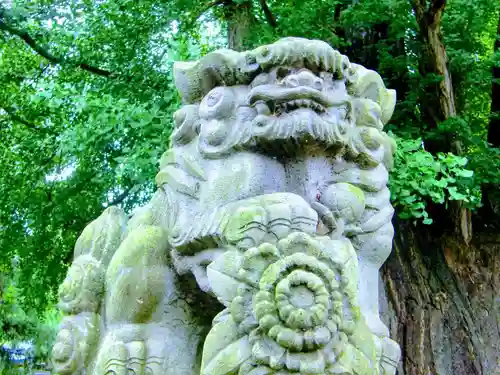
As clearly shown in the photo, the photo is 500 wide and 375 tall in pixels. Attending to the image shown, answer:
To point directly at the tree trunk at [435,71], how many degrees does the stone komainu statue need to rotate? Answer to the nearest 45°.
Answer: approximately 90° to its left

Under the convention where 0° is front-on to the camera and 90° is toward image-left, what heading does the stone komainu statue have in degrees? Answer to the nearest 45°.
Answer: approximately 315°

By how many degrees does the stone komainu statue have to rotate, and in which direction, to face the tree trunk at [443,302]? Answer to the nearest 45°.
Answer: approximately 90° to its left
